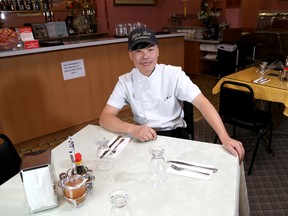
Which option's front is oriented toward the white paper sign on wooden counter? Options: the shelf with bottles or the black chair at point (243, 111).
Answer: the shelf with bottles

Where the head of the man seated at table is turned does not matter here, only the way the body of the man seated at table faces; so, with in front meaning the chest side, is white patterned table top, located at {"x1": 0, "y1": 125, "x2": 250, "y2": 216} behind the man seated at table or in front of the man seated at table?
in front

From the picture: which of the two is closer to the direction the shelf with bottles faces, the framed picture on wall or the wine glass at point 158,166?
the wine glass

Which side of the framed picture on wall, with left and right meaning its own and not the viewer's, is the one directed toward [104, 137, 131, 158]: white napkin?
front

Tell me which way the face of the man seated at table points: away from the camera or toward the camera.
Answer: toward the camera

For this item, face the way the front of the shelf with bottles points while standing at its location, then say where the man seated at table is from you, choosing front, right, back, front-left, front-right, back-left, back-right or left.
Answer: front

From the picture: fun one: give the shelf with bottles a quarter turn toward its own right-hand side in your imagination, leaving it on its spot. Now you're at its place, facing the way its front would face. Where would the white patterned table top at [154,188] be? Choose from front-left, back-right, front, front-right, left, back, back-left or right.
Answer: left

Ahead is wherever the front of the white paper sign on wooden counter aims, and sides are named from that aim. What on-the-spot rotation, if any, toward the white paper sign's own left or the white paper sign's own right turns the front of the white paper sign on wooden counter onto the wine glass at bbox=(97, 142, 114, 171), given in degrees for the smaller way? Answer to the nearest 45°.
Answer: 0° — it already faces it

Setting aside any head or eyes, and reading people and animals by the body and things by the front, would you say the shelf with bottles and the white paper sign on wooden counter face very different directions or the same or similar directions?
same or similar directions

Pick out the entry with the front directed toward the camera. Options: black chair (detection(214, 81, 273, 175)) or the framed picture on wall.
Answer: the framed picture on wall

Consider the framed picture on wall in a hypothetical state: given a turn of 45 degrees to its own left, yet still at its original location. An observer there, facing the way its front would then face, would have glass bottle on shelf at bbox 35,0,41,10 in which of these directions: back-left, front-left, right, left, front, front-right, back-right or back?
right

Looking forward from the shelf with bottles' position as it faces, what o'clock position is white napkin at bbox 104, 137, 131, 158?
The white napkin is roughly at 12 o'clock from the shelf with bottles.

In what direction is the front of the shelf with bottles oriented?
toward the camera

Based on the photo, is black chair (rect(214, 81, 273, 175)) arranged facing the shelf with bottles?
no

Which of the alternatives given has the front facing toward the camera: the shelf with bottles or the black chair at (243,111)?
the shelf with bottles

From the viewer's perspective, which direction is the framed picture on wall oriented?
toward the camera

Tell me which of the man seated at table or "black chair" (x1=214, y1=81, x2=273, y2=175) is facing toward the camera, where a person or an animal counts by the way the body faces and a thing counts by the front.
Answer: the man seated at table

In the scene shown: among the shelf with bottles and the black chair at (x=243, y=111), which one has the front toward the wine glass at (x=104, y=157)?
the shelf with bottles

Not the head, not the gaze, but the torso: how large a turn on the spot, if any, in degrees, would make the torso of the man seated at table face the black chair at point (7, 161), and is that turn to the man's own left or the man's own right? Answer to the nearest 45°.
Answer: approximately 45° to the man's own right
